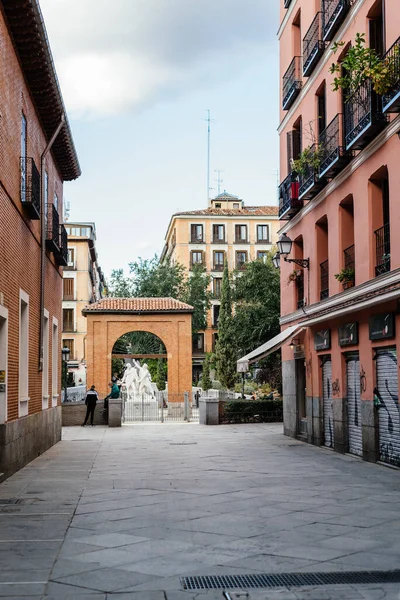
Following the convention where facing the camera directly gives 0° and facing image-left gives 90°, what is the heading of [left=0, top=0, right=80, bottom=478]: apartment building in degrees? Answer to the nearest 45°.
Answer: approximately 270°

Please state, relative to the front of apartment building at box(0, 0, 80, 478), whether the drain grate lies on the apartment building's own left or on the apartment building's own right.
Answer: on the apartment building's own right

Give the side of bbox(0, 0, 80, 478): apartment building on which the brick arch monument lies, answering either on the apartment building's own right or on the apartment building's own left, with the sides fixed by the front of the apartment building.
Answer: on the apartment building's own left

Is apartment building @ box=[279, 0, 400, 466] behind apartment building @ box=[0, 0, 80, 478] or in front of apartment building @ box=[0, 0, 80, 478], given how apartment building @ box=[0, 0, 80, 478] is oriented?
in front

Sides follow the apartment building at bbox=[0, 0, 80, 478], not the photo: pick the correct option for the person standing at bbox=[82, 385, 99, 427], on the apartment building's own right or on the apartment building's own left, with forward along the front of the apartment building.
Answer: on the apartment building's own left

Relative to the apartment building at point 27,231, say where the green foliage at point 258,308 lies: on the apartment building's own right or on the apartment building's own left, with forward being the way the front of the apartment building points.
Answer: on the apartment building's own left

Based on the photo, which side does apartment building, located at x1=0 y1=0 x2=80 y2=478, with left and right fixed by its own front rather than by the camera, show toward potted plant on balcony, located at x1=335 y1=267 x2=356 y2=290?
front

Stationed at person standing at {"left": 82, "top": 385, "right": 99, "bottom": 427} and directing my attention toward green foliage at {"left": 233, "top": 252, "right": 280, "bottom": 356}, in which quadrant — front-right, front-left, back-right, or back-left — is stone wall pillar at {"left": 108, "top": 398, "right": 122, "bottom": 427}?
front-right

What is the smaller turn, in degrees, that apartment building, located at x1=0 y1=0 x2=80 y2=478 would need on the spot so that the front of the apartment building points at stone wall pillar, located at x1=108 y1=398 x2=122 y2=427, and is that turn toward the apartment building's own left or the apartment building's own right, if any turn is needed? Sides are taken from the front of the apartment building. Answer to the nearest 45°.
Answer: approximately 90° to the apartment building's own left

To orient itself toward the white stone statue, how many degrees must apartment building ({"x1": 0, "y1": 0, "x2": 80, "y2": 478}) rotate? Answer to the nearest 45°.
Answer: approximately 90° to its left
